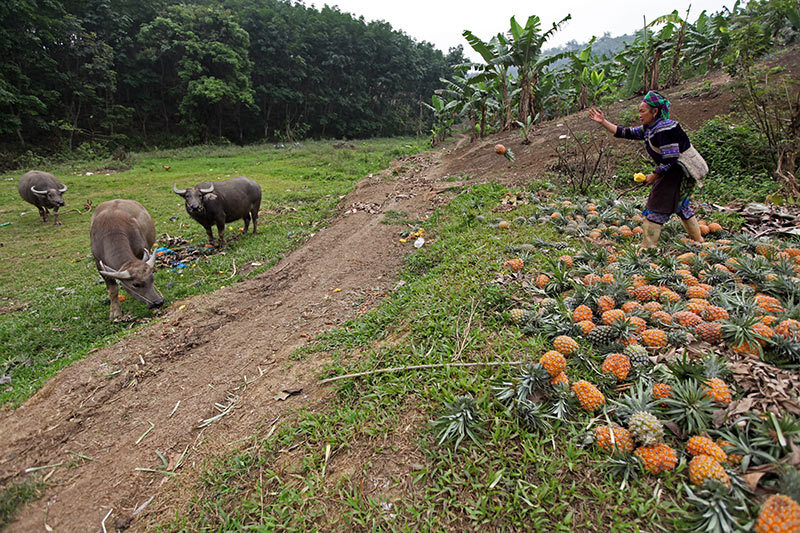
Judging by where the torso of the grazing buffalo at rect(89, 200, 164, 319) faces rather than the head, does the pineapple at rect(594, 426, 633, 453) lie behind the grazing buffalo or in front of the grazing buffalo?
in front

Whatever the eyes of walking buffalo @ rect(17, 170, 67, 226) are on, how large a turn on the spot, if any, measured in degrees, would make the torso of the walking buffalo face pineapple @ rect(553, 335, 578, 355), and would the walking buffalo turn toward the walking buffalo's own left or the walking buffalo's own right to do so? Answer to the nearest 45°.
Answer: approximately 45° to the walking buffalo's own right

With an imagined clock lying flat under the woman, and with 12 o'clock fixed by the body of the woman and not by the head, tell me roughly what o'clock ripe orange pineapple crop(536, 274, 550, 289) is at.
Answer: The ripe orange pineapple is roughly at 10 o'clock from the woman.

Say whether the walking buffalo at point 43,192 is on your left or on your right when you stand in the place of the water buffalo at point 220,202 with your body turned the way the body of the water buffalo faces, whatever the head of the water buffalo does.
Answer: on your right

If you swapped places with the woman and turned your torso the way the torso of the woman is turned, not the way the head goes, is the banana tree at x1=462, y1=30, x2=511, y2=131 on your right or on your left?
on your right

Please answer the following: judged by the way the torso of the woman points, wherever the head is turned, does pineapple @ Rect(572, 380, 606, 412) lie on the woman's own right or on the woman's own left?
on the woman's own left

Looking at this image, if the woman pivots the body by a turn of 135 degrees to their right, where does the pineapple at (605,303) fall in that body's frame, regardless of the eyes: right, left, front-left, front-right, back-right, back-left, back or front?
back-right

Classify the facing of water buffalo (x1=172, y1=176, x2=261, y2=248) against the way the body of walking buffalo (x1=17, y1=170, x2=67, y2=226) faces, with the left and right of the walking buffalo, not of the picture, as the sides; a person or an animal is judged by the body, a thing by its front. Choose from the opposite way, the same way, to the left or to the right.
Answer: to the right

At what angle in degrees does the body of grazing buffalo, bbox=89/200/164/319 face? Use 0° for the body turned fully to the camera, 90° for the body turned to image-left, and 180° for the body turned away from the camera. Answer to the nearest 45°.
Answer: approximately 0°

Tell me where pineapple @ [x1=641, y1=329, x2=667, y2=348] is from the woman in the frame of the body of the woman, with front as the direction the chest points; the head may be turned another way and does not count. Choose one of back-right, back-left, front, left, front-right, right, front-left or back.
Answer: left

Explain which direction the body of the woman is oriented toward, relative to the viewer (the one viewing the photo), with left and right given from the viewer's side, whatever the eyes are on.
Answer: facing to the left of the viewer

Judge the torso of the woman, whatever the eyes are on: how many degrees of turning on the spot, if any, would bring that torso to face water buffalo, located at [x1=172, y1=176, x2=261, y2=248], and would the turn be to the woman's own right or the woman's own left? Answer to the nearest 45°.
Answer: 0° — they already face it

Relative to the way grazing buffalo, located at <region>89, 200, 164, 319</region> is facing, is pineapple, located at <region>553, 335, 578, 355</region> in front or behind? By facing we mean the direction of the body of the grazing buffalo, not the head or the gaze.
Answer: in front

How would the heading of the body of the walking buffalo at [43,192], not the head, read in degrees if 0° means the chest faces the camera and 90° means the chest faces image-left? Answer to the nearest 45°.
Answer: approximately 315°

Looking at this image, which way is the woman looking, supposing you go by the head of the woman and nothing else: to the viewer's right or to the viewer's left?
to the viewer's left
